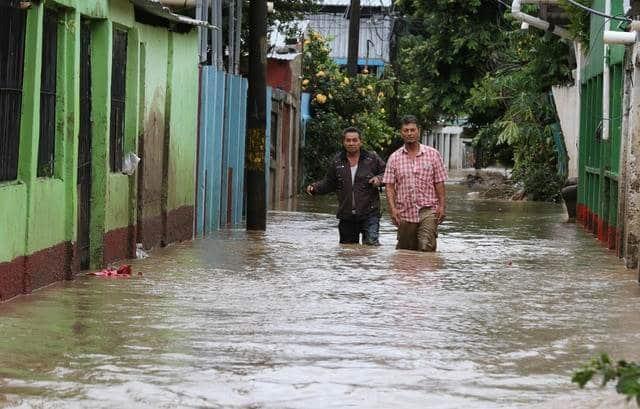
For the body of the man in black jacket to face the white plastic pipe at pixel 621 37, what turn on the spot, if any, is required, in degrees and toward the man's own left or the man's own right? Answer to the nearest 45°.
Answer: approximately 90° to the man's own left

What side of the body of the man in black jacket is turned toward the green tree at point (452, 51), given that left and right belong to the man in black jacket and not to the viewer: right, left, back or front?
back

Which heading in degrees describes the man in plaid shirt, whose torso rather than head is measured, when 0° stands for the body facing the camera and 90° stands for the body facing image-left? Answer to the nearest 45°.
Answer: approximately 0°

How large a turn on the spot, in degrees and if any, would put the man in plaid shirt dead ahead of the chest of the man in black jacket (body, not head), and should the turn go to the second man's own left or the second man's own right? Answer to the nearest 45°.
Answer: approximately 45° to the second man's own left

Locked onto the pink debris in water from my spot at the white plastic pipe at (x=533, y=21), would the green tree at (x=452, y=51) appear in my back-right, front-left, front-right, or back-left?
back-right

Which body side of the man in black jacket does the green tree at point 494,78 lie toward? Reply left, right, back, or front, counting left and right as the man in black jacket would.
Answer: back

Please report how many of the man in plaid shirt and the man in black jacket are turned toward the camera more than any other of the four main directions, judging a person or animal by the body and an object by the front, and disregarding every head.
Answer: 2

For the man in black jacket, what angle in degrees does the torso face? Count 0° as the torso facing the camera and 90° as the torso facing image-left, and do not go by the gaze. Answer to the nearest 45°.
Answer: approximately 0°

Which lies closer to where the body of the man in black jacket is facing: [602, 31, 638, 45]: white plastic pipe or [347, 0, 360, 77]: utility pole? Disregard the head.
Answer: the white plastic pipe

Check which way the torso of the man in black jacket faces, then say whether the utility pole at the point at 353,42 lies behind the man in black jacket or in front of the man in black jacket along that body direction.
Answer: behind
